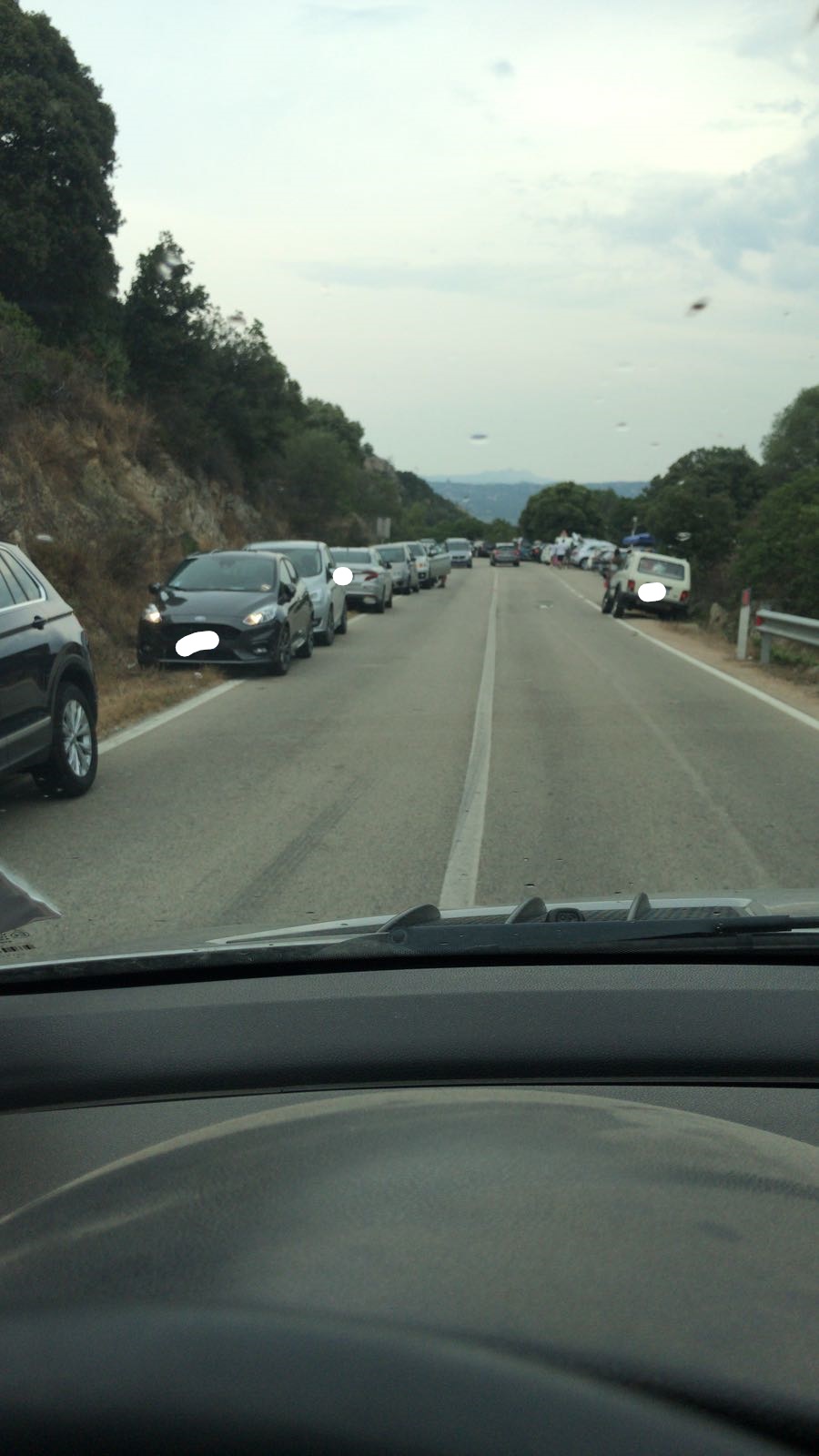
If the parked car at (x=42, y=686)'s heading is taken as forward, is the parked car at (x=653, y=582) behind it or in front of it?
behind

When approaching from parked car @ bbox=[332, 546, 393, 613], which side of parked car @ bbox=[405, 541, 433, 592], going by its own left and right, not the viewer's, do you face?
front

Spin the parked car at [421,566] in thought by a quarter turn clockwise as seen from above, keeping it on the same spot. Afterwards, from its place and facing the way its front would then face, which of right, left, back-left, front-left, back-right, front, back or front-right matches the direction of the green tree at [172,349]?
front-left

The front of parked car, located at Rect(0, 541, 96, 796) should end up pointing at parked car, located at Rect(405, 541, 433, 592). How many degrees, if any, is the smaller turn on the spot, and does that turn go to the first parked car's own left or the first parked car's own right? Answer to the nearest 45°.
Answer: approximately 135° to the first parked car's own right

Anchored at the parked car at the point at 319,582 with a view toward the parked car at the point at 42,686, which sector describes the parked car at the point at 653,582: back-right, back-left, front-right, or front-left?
back-left

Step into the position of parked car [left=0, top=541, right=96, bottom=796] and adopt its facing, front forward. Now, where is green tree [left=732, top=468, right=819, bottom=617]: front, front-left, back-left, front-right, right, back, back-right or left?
back

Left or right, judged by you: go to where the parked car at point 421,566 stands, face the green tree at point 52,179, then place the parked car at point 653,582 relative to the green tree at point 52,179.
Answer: left

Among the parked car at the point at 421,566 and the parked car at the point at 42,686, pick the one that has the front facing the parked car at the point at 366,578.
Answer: the parked car at the point at 421,566

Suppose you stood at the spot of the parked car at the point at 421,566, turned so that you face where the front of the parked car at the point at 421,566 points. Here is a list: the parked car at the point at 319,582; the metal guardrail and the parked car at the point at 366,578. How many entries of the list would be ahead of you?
3

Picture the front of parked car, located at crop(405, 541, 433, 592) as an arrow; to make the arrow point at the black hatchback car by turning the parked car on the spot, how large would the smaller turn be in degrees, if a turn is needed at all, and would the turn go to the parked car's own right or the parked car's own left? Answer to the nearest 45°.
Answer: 0° — it already faces it

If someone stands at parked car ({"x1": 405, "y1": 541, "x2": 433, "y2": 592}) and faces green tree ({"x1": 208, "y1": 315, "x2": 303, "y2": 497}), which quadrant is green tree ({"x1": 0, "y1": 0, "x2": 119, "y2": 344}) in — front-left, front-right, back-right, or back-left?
front-left

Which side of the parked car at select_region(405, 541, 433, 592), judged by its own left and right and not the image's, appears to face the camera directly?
front

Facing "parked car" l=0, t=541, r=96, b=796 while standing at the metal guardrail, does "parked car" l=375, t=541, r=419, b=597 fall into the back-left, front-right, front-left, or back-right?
back-right

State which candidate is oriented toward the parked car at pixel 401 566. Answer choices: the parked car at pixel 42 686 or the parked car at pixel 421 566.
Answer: the parked car at pixel 421 566

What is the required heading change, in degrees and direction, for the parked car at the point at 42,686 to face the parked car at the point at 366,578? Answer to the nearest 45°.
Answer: approximately 135° to its right

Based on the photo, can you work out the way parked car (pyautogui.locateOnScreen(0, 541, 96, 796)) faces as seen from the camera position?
facing the viewer and to the left of the viewer
